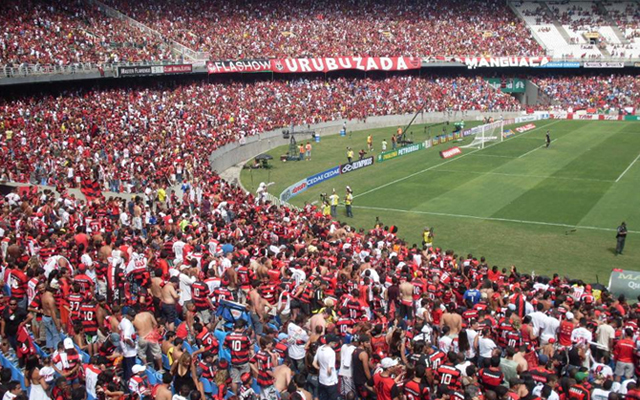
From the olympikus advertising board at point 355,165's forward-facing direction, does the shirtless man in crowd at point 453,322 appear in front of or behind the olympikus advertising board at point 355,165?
in front

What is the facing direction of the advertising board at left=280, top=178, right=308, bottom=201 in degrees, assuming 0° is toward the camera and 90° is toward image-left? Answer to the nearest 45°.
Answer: approximately 315°

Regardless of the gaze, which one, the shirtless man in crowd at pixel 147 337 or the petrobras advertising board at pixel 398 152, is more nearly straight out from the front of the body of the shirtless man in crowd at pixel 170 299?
the petrobras advertising board

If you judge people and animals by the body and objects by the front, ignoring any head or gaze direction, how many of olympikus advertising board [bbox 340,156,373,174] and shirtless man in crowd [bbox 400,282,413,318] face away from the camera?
1

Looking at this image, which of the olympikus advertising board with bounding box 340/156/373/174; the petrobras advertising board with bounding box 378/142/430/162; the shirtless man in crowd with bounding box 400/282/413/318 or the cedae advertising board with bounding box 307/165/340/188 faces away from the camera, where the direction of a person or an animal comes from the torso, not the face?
the shirtless man in crowd

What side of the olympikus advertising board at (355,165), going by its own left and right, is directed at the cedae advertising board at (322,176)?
right

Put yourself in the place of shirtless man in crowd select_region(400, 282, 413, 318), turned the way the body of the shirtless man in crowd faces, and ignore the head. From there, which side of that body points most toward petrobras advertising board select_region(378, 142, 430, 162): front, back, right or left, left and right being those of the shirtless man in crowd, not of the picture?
front

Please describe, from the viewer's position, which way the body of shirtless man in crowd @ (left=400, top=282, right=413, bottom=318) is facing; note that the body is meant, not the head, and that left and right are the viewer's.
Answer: facing away from the viewer

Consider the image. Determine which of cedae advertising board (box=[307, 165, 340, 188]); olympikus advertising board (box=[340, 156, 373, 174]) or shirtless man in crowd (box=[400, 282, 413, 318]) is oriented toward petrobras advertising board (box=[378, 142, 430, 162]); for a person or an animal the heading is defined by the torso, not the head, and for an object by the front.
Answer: the shirtless man in crowd

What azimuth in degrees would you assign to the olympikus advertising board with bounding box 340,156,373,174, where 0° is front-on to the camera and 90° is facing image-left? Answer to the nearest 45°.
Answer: approximately 315°

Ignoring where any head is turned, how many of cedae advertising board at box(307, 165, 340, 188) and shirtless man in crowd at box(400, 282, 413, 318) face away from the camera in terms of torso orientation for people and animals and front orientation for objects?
1
